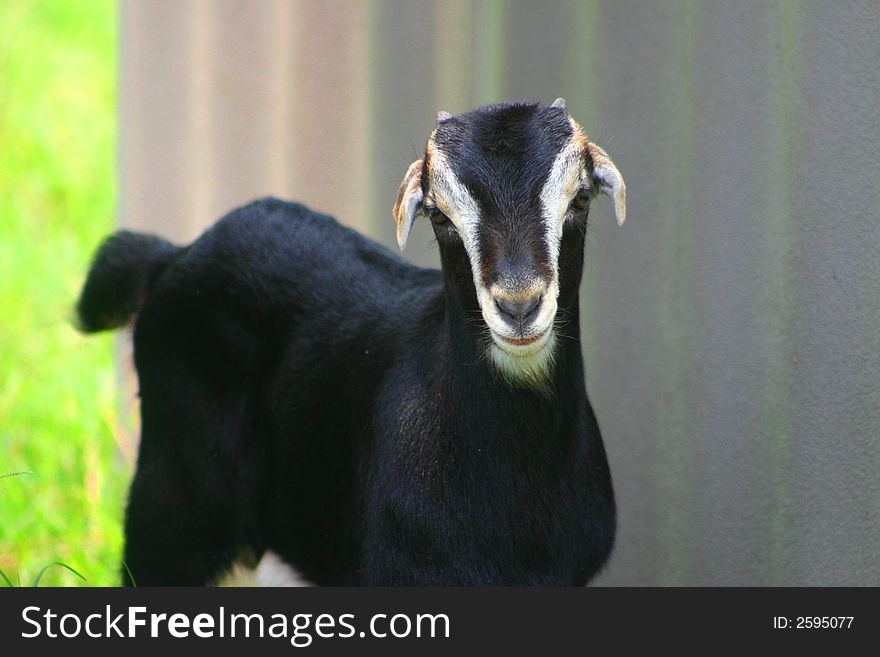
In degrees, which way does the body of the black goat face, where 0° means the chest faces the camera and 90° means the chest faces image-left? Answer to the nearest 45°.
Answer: approximately 315°
